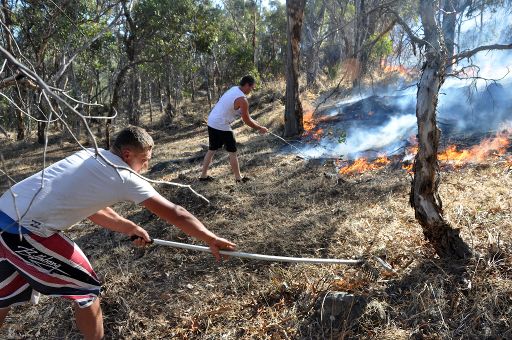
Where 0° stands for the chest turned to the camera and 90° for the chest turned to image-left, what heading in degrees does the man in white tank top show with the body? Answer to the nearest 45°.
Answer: approximately 270°

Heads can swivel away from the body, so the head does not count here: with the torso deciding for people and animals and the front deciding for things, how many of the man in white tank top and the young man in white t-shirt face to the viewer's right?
2

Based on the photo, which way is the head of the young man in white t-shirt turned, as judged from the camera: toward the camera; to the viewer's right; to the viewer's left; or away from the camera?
to the viewer's right

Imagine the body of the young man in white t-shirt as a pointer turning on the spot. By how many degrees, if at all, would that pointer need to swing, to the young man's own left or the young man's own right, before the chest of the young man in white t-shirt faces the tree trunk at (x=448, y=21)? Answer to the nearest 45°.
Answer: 0° — they already face it

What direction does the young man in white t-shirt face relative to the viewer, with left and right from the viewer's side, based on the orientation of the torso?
facing to the right of the viewer

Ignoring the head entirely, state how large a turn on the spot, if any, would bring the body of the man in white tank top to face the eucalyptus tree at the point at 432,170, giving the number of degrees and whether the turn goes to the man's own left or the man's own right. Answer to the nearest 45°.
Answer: approximately 45° to the man's own right

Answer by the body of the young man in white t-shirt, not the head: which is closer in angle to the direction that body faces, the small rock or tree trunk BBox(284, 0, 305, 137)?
the small rock

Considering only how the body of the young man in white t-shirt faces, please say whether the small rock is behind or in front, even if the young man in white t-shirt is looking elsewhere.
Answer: in front

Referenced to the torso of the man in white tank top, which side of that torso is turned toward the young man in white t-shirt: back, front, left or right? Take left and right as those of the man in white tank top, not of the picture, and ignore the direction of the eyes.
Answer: right

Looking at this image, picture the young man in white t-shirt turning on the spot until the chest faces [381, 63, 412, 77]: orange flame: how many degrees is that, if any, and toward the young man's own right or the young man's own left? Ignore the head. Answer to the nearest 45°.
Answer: approximately 45° to the young man's own left

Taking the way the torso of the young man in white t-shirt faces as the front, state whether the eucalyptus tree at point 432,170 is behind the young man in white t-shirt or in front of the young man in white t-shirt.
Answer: in front

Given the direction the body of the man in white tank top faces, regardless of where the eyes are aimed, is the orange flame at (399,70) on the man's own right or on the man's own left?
on the man's own left

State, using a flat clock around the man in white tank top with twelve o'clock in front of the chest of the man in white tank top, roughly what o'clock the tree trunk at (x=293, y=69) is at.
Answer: The tree trunk is roughly at 10 o'clock from the man in white tank top.
